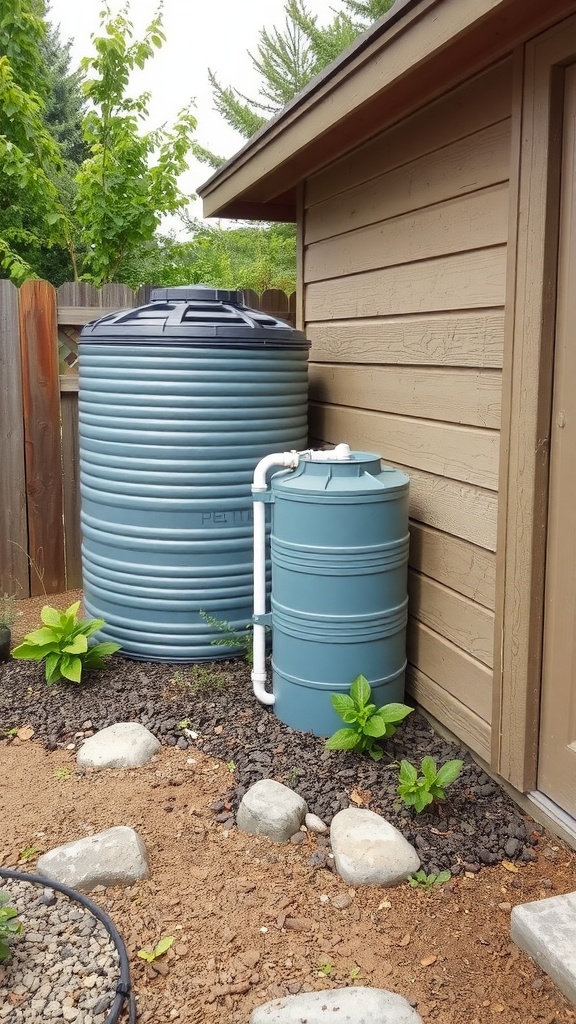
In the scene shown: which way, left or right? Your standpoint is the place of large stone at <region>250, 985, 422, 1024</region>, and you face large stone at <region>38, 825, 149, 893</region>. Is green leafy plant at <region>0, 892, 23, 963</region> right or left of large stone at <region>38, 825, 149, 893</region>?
left

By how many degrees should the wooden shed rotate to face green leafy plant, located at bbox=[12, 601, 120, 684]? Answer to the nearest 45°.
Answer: approximately 45° to its right

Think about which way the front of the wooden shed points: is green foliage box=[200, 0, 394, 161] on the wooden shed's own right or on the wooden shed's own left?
on the wooden shed's own right

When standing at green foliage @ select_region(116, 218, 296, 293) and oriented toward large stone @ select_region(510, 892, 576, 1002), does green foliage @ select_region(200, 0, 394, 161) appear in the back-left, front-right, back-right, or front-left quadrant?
back-left

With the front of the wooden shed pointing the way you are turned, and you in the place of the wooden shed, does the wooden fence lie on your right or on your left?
on your right

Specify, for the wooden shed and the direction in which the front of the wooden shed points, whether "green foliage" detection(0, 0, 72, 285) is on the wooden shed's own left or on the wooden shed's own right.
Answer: on the wooden shed's own right

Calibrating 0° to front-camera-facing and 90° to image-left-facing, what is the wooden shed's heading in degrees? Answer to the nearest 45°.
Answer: approximately 45°
